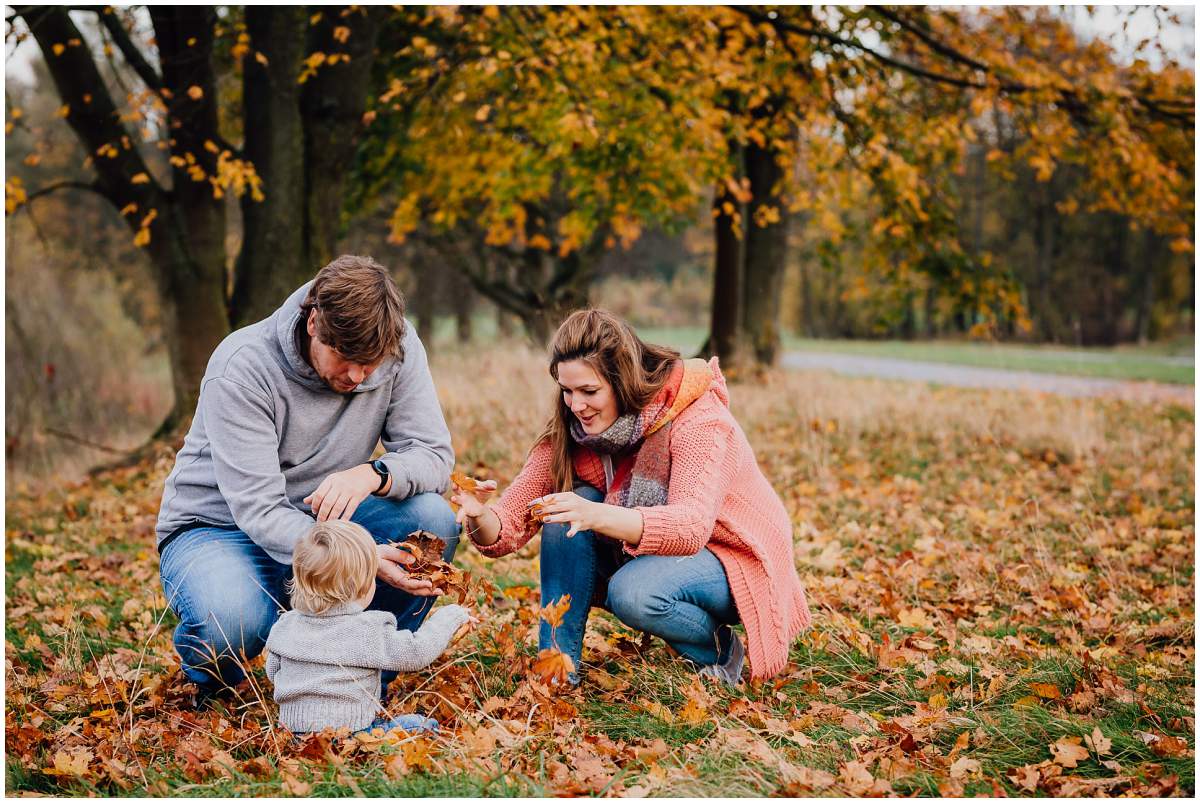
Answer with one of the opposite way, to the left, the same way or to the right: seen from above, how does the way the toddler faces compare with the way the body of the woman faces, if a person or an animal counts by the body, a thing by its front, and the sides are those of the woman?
the opposite way

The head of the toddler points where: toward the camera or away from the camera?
away from the camera

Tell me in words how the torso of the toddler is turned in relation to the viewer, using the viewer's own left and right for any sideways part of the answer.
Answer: facing away from the viewer and to the right of the viewer

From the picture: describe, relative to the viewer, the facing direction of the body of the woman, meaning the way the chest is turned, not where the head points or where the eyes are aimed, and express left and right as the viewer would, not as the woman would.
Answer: facing the viewer and to the left of the viewer

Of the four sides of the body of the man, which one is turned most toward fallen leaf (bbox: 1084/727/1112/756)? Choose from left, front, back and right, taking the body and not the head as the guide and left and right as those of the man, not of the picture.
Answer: front

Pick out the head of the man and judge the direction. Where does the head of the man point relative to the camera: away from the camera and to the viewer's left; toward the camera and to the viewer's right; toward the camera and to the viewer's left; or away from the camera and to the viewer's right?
toward the camera and to the viewer's right

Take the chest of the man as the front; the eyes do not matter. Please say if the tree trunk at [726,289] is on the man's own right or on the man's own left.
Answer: on the man's own left

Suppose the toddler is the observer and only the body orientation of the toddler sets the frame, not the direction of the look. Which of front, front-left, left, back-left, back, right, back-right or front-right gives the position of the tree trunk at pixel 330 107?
front-left

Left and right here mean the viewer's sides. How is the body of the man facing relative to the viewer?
facing the viewer and to the right of the viewer

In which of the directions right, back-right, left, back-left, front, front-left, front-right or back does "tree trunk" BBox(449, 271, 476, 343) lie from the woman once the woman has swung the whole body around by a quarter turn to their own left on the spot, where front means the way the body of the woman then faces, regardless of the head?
back-left

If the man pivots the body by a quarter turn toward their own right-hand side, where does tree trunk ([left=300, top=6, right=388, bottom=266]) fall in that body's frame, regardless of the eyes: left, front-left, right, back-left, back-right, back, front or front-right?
back-right

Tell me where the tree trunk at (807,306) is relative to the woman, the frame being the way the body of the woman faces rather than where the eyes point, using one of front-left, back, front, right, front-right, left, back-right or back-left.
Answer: back-right

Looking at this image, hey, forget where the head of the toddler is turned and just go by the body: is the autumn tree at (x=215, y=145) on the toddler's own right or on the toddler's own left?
on the toddler's own left
